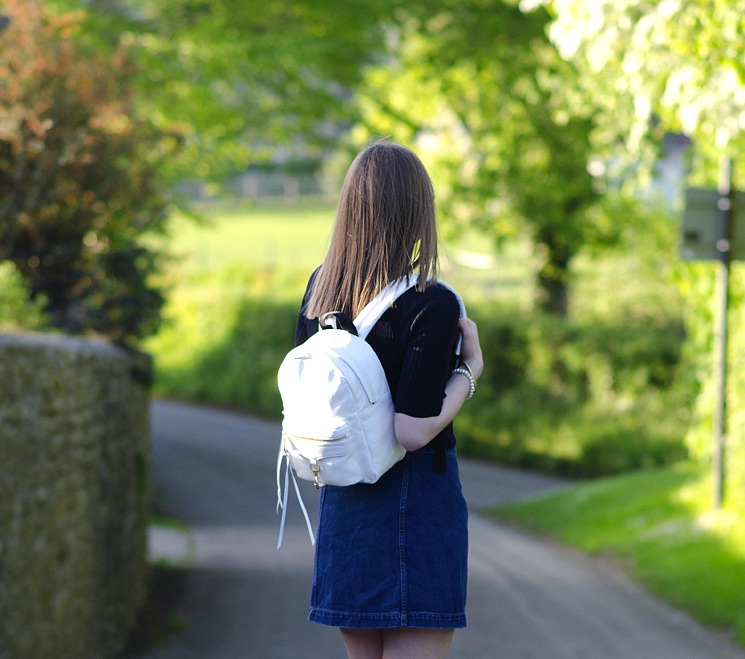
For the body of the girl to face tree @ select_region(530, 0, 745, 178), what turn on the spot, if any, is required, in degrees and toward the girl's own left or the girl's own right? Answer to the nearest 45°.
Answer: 0° — they already face it

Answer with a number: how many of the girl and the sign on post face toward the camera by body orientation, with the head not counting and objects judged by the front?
0

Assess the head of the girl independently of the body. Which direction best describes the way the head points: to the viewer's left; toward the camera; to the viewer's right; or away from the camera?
away from the camera

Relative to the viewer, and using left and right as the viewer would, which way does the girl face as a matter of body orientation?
facing away from the viewer and to the right of the viewer

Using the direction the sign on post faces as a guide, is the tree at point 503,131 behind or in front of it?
in front

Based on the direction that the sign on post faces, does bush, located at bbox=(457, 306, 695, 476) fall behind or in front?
in front

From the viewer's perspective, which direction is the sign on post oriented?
away from the camera
